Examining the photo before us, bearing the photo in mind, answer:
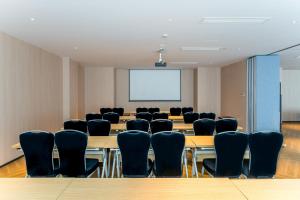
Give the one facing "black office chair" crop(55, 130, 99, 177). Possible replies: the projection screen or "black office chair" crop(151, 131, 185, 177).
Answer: the projection screen

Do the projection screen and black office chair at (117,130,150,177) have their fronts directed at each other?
yes

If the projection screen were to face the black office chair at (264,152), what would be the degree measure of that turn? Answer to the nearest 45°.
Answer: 0° — it already faces it

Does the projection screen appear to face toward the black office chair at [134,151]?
yes

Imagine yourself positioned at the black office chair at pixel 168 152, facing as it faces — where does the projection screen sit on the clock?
The projection screen is roughly at 12 o'clock from the black office chair.

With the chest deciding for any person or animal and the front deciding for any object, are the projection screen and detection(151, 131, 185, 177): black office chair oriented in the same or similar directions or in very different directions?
very different directions

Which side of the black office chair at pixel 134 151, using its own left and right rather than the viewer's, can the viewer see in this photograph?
back

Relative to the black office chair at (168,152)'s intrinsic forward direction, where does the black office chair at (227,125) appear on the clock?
the black office chair at (227,125) is roughly at 1 o'clock from the black office chair at (168,152).

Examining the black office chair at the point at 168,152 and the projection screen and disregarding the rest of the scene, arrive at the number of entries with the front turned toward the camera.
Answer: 1

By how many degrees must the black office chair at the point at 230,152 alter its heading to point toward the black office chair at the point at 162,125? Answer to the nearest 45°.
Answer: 0° — it already faces it

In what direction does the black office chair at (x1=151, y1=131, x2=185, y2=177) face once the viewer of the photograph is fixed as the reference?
facing away from the viewer

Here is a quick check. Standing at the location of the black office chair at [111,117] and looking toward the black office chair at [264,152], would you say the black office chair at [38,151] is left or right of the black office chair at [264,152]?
right

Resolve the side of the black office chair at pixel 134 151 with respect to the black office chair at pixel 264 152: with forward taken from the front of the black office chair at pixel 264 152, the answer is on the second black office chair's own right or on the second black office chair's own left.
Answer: on the second black office chair's own left

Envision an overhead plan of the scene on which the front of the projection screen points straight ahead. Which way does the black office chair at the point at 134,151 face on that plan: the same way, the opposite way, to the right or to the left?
the opposite way
